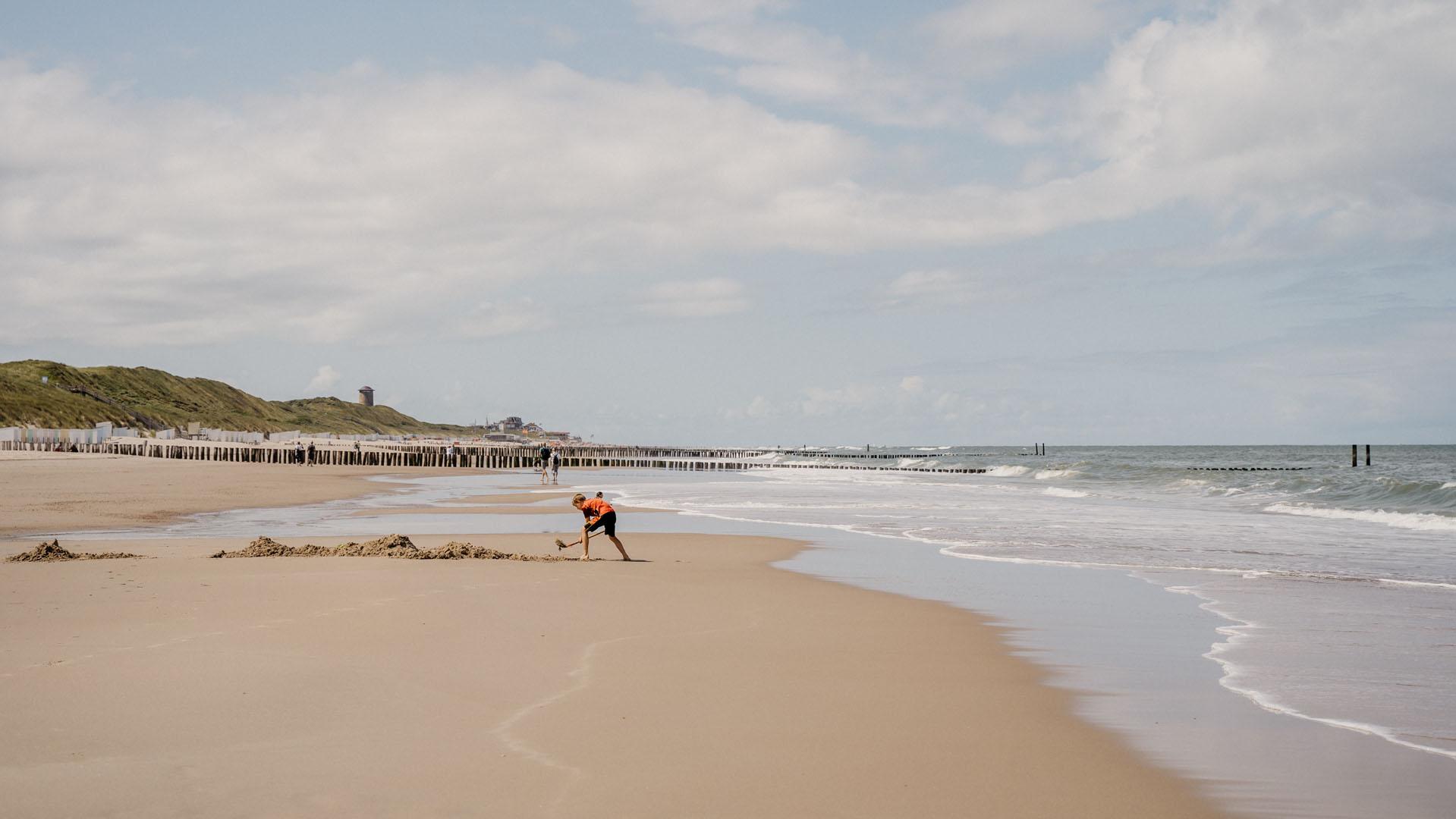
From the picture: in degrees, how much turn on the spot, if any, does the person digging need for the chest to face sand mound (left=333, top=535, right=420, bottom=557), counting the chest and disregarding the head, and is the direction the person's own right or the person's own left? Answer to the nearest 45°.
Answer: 0° — they already face it

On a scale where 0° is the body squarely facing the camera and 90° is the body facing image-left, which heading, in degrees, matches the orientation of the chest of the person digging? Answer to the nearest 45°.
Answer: approximately 90°

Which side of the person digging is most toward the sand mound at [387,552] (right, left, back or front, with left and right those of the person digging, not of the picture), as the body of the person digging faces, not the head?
front

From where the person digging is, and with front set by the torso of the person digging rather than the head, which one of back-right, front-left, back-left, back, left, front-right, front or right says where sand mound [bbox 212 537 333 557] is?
front

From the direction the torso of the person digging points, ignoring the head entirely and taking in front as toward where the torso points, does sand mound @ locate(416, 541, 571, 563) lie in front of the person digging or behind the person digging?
in front

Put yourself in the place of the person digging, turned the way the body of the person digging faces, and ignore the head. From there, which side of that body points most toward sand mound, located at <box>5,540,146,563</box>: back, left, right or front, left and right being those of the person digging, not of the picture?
front
